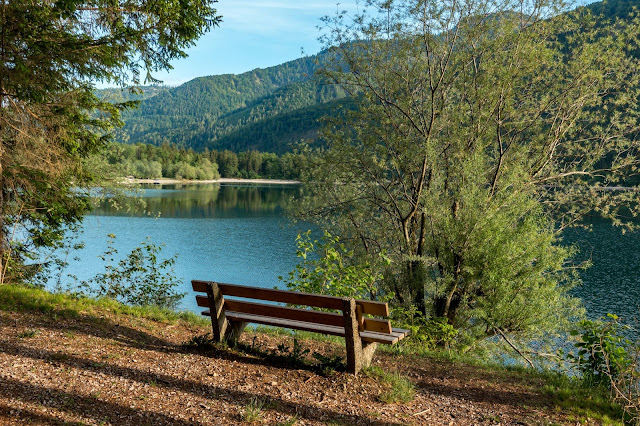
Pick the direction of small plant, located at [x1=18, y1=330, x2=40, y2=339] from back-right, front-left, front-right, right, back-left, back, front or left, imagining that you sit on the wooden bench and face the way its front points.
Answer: back-left

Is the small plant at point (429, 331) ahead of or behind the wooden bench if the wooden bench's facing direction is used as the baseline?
ahead

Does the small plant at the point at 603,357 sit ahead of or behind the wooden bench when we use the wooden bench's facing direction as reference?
ahead

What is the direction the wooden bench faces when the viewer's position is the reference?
facing away from the viewer and to the right of the viewer

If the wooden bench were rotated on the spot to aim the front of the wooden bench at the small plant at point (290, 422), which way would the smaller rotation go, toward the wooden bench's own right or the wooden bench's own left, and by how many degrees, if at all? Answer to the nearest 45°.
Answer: approximately 135° to the wooden bench's own right

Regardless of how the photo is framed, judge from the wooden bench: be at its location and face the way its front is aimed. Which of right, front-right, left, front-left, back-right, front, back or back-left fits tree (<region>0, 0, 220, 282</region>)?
left

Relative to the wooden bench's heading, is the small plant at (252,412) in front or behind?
behind

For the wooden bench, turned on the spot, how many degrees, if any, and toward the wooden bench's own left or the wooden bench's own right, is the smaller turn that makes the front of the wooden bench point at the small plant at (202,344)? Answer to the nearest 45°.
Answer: approximately 90° to the wooden bench's own left
